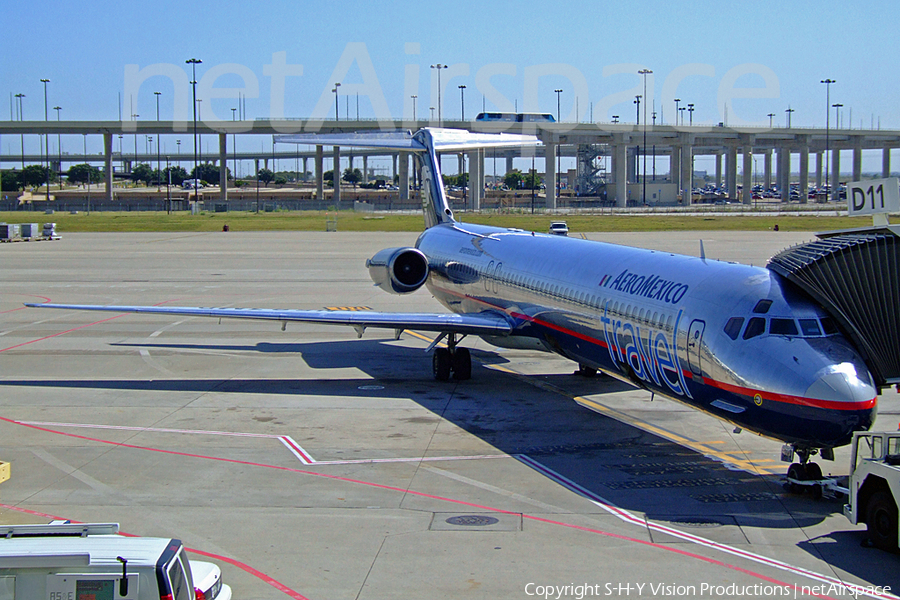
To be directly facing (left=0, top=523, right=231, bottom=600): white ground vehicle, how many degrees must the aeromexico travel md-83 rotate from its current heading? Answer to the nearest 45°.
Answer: approximately 90° to its right

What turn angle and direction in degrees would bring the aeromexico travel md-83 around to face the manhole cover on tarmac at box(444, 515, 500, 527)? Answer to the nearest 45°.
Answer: approximately 90° to its right

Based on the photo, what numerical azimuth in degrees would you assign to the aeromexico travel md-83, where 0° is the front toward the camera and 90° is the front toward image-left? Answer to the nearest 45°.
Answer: approximately 315°
